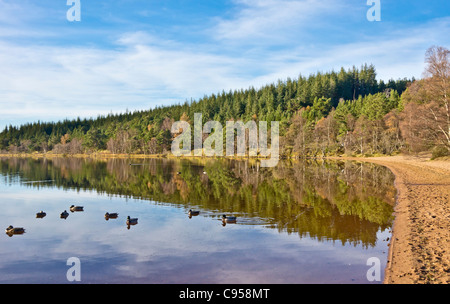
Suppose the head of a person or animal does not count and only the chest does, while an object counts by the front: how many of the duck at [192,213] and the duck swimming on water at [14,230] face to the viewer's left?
2

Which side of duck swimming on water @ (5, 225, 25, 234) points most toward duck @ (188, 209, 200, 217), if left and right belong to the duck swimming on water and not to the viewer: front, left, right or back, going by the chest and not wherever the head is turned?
back

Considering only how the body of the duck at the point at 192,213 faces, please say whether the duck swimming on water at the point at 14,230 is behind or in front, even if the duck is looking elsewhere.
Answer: in front

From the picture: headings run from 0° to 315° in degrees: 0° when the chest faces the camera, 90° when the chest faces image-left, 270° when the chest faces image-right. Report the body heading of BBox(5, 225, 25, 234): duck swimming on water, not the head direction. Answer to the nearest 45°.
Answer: approximately 90°

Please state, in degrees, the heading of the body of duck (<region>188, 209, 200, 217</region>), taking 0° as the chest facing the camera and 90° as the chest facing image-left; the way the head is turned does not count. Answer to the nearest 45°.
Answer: approximately 90°
